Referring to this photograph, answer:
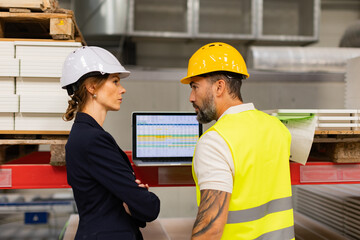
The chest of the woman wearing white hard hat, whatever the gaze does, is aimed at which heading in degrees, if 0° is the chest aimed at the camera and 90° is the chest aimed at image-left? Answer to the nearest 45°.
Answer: approximately 270°

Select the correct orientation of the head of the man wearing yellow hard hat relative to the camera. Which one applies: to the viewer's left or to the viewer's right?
to the viewer's left

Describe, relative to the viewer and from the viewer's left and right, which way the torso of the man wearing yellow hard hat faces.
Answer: facing away from the viewer and to the left of the viewer

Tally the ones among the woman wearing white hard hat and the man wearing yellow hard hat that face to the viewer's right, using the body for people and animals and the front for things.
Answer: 1

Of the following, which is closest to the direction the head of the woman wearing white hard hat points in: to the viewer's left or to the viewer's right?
to the viewer's right
